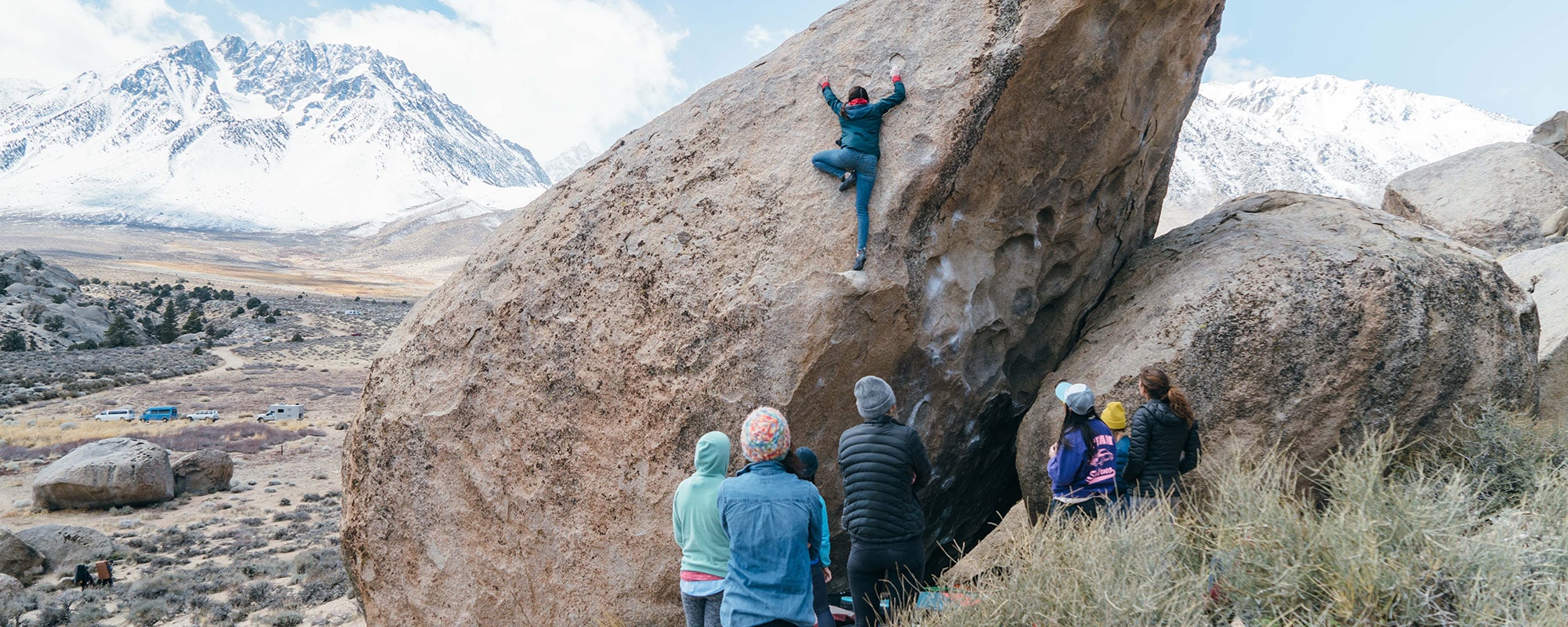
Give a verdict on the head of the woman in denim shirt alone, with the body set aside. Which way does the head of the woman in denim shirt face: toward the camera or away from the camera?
away from the camera

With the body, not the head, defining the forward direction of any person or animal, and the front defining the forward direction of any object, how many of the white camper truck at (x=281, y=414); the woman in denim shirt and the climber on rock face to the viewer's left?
1

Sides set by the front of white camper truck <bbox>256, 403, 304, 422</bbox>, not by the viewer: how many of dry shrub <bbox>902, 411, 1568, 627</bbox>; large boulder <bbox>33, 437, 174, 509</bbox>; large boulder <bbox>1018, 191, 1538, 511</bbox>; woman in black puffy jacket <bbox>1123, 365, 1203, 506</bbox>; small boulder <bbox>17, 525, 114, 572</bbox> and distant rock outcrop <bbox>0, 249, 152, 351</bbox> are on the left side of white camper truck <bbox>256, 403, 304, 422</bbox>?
5

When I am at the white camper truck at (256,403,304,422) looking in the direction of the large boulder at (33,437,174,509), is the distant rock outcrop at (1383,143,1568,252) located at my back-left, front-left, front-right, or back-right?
front-left

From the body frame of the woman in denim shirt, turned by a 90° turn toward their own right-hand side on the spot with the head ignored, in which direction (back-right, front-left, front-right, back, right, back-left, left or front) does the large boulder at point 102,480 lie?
back-left

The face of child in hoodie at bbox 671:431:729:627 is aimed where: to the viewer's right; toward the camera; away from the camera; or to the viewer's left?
away from the camera

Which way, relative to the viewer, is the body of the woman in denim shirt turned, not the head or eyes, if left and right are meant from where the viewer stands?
facing away from the viewer

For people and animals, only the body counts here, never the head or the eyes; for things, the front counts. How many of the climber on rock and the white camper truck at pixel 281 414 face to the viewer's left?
1

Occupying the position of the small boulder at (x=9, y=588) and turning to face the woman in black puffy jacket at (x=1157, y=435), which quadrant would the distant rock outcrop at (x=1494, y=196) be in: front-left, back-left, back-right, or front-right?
front-left

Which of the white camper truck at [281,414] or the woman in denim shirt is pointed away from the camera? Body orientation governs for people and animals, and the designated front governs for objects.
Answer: the woman in denim shirt

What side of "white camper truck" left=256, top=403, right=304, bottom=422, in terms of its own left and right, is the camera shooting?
left

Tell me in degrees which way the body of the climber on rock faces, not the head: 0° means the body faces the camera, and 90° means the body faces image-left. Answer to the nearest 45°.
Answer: approximately 180°

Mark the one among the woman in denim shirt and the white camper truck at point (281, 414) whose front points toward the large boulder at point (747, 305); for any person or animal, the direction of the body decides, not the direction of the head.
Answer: the woman in denim shirt

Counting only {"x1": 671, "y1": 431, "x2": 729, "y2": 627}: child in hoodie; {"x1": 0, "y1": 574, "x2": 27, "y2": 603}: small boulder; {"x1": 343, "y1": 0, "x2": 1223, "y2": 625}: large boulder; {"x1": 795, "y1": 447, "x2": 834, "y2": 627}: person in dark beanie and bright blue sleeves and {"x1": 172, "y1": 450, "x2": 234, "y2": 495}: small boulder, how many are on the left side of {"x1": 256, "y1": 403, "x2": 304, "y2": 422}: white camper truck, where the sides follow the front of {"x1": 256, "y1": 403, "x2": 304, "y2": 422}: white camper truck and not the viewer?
5
